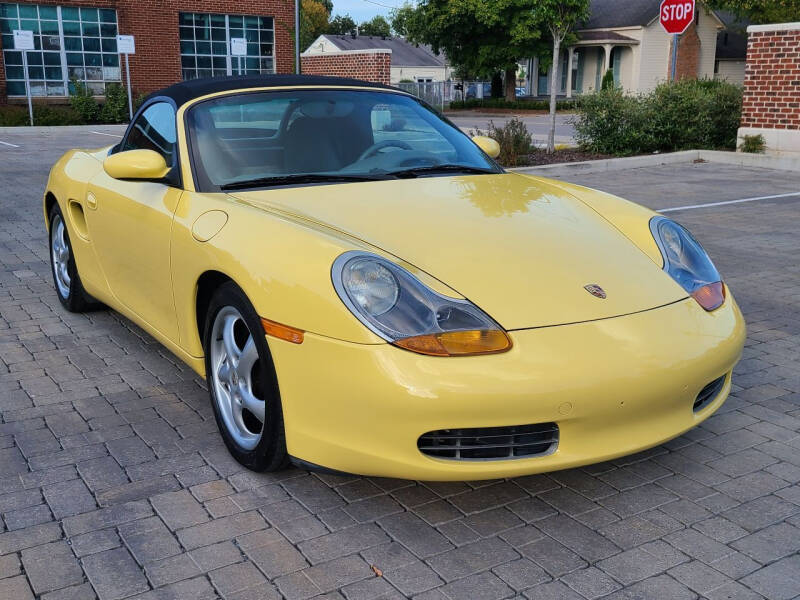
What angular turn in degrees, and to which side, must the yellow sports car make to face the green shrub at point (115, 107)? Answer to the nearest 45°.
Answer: approximately 135° to its left

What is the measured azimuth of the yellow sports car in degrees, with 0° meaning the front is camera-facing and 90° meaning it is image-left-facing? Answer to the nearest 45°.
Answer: approximately 315°

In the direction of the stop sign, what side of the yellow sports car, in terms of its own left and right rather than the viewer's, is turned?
left

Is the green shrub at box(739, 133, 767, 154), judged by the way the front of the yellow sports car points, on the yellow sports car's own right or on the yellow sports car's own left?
on the yellow sports car's own left

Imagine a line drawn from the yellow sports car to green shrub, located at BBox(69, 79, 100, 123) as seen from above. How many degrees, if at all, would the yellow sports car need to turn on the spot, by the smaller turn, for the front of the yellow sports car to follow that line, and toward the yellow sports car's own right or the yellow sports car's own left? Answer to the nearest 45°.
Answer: approximately 135° to the yellow sports car's own left

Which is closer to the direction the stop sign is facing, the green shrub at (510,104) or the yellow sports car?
the yellow sports car

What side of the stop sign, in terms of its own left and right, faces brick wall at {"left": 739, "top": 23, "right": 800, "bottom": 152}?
front

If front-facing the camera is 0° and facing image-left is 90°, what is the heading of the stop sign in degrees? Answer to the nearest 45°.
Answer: approximately 0°

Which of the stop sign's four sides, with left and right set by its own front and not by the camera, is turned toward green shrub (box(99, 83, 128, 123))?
right
